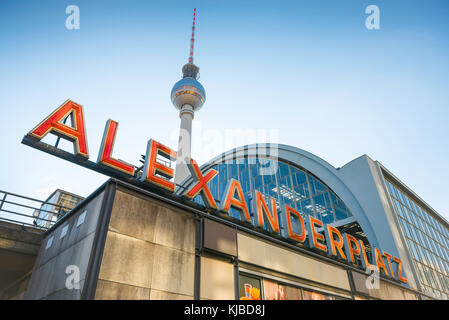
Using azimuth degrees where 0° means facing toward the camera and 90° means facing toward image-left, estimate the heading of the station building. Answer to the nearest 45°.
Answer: approximately 315°
